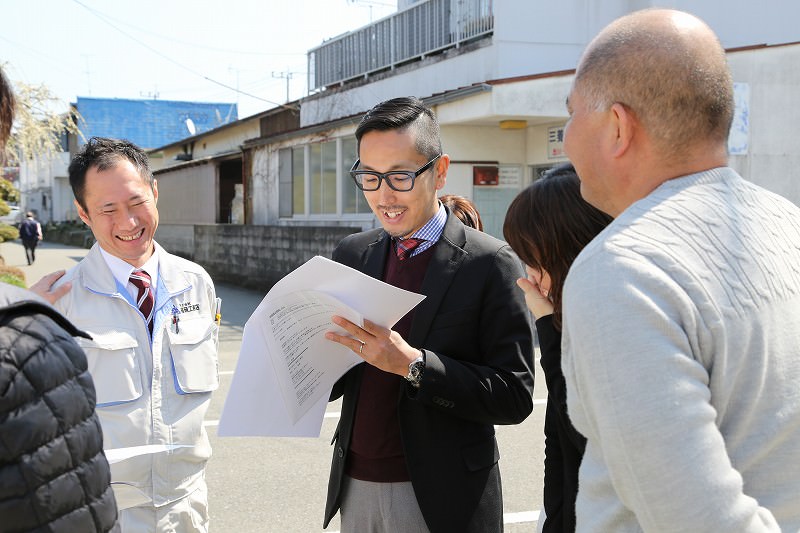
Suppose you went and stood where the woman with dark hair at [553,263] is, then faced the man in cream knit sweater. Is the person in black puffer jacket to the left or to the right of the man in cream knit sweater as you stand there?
right

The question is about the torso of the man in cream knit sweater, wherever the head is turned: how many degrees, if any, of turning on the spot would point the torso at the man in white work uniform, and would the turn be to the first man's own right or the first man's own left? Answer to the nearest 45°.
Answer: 0° — they already face them

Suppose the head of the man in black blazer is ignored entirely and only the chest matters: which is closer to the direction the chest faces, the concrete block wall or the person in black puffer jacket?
the person in black puffer jacket

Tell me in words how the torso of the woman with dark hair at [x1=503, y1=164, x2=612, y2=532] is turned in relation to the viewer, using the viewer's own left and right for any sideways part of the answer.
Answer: facing to the left of the viewer

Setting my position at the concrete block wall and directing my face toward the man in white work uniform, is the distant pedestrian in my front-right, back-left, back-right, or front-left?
back-right

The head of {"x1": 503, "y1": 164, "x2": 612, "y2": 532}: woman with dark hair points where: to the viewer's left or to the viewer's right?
to the viewer's left

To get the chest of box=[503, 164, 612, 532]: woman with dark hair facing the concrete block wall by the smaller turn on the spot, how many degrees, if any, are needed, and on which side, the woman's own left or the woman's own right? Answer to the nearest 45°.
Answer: approximately 45° to the woman's own right

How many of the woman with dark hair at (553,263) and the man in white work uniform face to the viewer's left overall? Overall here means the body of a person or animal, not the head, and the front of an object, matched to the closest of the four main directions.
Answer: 1

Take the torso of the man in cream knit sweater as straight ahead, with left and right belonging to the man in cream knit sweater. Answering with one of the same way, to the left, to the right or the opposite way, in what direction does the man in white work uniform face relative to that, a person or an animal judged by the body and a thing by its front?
the opposite way
